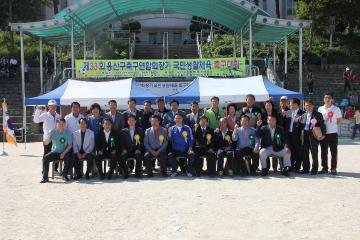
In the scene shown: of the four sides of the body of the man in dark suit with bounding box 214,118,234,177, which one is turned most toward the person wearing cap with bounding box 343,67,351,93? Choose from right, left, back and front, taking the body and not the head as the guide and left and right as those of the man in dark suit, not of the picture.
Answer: back

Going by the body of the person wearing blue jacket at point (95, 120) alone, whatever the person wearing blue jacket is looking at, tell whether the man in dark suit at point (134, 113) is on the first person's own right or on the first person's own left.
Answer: on the first person's own left

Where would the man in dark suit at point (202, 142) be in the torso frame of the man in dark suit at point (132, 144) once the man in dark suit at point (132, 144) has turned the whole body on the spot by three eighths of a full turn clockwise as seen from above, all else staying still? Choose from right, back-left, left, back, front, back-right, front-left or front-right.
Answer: back-right

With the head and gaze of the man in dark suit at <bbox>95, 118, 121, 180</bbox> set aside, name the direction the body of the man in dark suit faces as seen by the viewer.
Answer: toward the camera

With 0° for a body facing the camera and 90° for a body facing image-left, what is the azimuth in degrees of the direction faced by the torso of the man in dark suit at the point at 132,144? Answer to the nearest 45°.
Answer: approximately 0°

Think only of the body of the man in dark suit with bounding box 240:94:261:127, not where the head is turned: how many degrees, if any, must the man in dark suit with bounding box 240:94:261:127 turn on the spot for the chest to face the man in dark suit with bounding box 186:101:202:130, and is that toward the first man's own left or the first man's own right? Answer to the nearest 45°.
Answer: approximately 90° to the first man's own right

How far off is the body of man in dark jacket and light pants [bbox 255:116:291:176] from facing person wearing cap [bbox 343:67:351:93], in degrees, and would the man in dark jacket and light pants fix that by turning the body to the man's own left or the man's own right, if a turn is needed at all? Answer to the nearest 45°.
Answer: approximately 180°

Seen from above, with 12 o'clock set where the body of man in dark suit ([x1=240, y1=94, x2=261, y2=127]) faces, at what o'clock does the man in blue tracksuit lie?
The man in blue tracksuit is roughly at 2 o'clock from the man in dark suit.

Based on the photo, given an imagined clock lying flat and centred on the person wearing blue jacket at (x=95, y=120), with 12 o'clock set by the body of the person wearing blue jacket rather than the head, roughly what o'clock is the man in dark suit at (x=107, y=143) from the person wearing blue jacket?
The man in dark suit is roughly at 11 o'clock from the person wearing blue jacket.

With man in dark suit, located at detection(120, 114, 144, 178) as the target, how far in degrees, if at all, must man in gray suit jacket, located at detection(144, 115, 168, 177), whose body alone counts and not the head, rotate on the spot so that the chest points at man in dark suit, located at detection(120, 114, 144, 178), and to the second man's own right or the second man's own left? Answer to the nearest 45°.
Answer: approximately 90° to the second man's own right

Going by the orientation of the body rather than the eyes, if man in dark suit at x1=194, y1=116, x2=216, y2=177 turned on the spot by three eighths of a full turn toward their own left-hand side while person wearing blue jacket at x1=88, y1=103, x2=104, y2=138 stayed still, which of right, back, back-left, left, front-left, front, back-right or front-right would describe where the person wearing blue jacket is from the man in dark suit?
back-left

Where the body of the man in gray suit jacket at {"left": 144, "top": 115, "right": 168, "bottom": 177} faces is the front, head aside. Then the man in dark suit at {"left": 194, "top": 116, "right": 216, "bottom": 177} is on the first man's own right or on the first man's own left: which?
on the first man's own left

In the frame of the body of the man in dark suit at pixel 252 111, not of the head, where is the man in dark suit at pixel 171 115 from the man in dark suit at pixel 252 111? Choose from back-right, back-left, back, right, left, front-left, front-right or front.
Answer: right

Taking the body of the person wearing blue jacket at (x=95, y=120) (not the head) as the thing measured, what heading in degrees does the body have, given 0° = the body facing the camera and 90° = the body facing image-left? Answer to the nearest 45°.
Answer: approximately 0°

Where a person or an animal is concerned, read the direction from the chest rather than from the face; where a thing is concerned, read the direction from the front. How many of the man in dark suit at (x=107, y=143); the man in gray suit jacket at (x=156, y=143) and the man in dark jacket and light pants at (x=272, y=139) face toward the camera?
3
